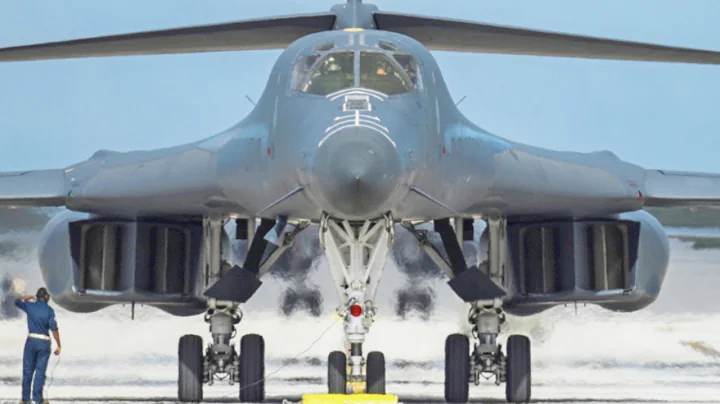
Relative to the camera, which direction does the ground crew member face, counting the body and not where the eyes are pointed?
away from the camera

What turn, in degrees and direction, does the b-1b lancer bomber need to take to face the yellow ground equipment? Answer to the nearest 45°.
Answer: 0° — it already faces it

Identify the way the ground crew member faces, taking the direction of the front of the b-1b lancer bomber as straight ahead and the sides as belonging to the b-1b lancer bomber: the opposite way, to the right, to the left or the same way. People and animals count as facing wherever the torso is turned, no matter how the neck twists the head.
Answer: the opposite way

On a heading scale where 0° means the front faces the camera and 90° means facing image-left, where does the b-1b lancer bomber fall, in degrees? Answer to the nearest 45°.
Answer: approximately 0°

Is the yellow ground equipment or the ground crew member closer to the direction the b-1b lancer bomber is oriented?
the yellow ground equipment

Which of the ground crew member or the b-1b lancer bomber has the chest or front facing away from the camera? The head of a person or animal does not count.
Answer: the ground crew member

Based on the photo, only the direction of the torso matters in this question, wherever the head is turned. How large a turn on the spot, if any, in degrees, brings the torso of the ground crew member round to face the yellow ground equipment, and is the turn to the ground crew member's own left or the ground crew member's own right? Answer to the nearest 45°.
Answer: approximately 135° to the ground crew member's own right

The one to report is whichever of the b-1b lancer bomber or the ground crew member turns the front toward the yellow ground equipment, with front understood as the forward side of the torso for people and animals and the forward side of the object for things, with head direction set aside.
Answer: the b-1b lancer bomber

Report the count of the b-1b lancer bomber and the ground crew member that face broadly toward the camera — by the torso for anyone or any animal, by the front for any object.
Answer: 1
